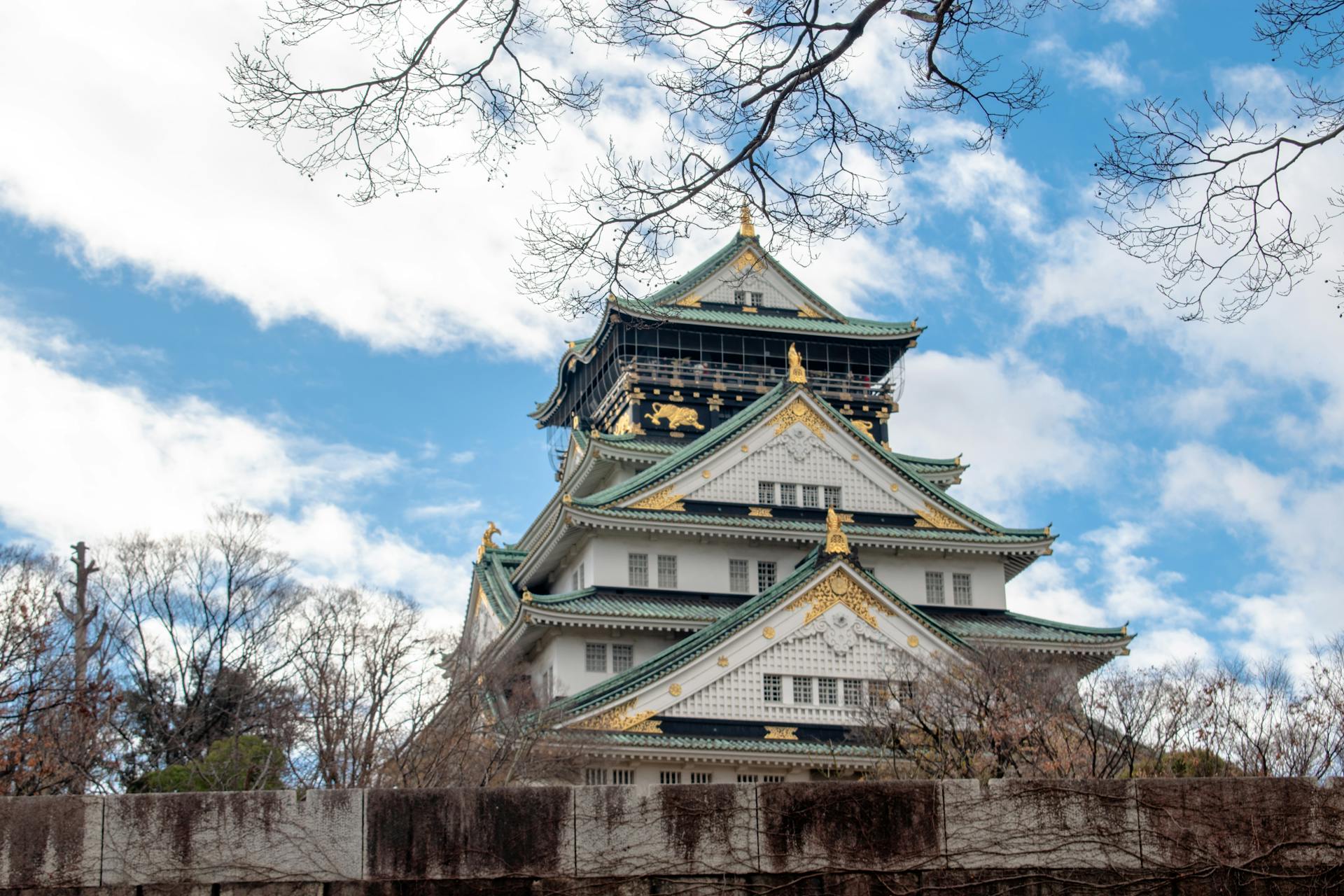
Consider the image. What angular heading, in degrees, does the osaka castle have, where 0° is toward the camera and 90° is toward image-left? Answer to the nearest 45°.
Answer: approximately 0°
